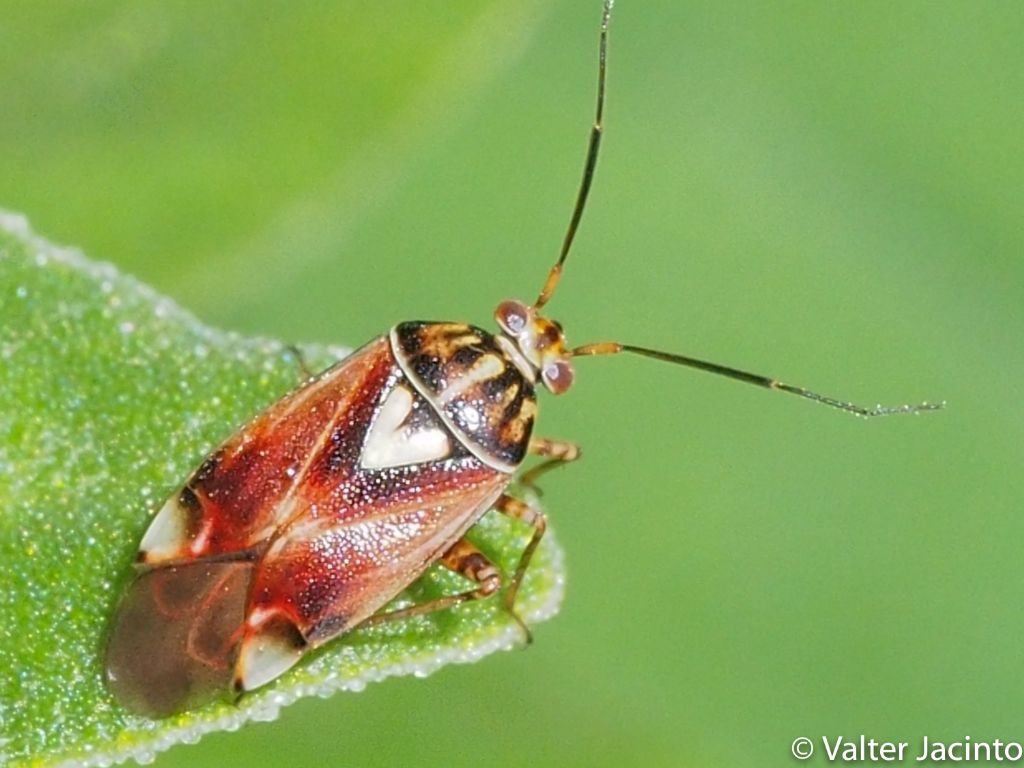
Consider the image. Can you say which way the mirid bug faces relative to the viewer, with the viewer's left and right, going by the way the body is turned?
facing away from the viewer and to the right of the viewer
